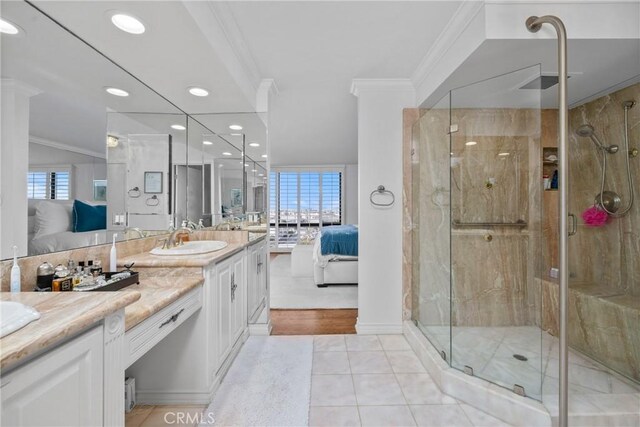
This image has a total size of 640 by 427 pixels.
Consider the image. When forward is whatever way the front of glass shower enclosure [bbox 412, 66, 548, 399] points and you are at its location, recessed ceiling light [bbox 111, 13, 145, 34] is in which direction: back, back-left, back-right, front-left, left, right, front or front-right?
front

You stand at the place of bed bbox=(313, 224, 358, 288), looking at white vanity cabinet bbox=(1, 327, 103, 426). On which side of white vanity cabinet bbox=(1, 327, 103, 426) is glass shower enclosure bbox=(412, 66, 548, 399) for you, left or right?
left

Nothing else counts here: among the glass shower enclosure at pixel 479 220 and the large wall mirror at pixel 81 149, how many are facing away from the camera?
0

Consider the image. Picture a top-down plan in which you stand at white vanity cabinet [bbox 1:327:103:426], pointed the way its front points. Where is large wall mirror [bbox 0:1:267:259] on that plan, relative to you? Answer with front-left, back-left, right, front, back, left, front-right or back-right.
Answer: back-left

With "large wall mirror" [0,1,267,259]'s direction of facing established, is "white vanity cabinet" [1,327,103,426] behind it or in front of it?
in front

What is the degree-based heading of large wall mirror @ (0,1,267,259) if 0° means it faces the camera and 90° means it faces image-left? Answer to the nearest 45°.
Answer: approximately 315°

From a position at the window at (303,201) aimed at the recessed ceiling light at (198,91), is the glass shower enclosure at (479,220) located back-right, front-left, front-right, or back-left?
front-left

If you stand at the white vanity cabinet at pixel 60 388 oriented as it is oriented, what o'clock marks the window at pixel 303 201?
The window is roughly at 9 o'clock from the white vanity cabinet.

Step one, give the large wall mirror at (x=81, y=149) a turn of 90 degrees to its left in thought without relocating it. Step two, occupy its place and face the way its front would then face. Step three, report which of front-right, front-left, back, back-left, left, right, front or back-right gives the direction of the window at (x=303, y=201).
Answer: front

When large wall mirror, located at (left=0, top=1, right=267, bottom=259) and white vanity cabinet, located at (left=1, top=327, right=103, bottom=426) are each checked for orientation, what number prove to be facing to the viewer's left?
0

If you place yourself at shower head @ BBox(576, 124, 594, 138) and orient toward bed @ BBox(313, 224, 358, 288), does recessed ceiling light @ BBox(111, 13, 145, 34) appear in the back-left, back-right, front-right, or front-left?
front-left

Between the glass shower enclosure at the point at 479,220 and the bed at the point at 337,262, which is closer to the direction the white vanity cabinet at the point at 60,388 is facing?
the glass shower enclosure

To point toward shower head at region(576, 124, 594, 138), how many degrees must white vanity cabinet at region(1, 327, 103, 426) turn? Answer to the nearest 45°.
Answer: approximately 45° to its left

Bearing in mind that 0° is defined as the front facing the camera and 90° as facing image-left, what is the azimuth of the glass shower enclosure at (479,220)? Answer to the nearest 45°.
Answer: approximately 45°

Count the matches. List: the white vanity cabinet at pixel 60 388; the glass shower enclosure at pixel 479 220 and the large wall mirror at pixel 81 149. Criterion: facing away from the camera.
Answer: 0

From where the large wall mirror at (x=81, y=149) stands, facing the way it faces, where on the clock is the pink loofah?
The pink loofah is roughly at 11 o'clock from the large wall mirror.

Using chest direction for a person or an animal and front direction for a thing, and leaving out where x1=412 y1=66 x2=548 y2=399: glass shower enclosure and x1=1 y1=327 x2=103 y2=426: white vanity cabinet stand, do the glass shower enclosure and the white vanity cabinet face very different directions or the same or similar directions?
very different directions
